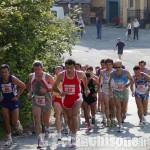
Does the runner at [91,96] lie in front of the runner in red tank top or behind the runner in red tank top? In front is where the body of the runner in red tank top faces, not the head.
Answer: behind

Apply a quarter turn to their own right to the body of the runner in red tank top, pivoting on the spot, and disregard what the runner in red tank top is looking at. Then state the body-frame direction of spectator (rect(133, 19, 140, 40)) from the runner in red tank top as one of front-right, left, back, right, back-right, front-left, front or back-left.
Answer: right

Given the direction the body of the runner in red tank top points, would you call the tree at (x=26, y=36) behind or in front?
behind

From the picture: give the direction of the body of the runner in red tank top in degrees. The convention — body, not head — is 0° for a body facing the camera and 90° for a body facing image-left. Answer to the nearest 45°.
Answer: approximately 0°

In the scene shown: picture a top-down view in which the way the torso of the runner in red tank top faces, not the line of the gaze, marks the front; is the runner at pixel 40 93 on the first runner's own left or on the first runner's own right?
on the first runner's own right
